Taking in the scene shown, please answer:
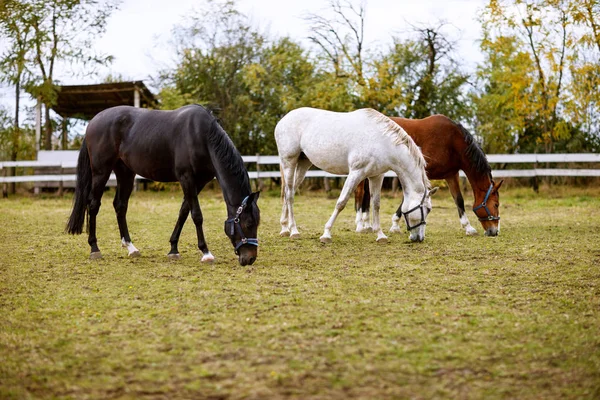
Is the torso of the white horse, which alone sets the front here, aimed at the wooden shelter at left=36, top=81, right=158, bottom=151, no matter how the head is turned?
no

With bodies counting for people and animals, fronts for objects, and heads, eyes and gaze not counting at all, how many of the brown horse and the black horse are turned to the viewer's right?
2

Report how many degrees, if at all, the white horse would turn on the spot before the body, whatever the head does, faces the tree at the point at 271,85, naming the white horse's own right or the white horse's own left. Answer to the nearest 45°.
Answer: approximately 90° to the white horse's own left

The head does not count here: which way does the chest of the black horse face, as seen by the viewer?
to the viewer's right

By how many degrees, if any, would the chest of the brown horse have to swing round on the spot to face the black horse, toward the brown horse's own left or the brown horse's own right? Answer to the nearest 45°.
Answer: approximately 135° to the brown horse's own right

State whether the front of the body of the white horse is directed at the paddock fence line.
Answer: no

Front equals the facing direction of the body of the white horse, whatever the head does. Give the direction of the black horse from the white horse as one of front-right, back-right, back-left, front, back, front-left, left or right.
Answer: back-right

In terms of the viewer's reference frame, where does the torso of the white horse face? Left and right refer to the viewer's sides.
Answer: facing to the right of the viewer

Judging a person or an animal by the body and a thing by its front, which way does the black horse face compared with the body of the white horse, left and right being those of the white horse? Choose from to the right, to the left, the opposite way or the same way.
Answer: the same way

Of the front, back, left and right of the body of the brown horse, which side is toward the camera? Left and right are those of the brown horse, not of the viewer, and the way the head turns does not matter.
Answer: right

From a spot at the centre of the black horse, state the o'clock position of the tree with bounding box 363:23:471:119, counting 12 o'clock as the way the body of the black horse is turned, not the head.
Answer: The tree is roughly at 10 o'clock from the black horse.

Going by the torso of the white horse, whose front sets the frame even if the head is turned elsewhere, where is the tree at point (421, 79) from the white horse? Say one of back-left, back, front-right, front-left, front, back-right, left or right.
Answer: left

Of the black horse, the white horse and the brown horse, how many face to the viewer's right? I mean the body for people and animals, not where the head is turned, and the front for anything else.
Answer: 3

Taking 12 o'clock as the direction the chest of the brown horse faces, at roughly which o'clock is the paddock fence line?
The paddock fence line is roughly at 8 o'clock from the brown horse.

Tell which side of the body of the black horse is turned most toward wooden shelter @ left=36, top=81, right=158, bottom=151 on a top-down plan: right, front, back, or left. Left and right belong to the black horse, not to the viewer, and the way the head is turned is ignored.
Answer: left

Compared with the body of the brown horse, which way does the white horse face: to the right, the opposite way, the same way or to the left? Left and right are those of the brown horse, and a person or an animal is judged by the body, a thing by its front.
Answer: the same way
